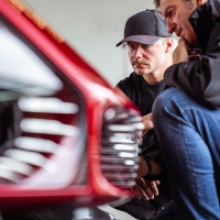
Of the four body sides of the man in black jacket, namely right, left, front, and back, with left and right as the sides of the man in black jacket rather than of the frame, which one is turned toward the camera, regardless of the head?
left

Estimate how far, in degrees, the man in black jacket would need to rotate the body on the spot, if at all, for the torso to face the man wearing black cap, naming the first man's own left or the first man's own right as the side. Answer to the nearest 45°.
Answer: approximately 90° to the first man's own right

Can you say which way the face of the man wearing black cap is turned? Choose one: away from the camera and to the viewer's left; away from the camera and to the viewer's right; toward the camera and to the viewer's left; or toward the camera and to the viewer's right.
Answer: toward the camera and to the viewer's left

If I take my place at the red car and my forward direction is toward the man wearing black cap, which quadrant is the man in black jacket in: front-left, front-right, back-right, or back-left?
front-right

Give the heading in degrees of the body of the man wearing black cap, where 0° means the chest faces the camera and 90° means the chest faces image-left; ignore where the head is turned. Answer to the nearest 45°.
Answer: approximately 45°

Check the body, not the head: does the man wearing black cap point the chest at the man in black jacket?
no

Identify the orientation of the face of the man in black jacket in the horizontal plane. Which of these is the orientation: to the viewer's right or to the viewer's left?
to the viewer's left
